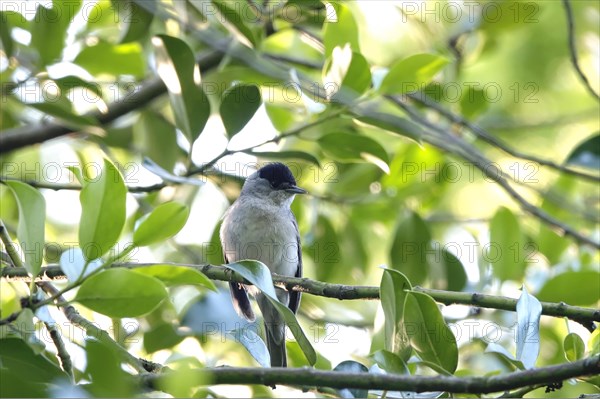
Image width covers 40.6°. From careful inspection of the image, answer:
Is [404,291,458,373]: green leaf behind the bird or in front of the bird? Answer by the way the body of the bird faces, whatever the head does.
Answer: in front

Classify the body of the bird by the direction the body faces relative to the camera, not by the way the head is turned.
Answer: toward the camera

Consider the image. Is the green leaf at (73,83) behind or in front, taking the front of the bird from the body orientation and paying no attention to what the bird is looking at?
behind

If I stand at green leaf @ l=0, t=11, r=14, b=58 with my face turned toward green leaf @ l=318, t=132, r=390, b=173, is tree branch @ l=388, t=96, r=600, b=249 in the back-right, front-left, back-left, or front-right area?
front-left
